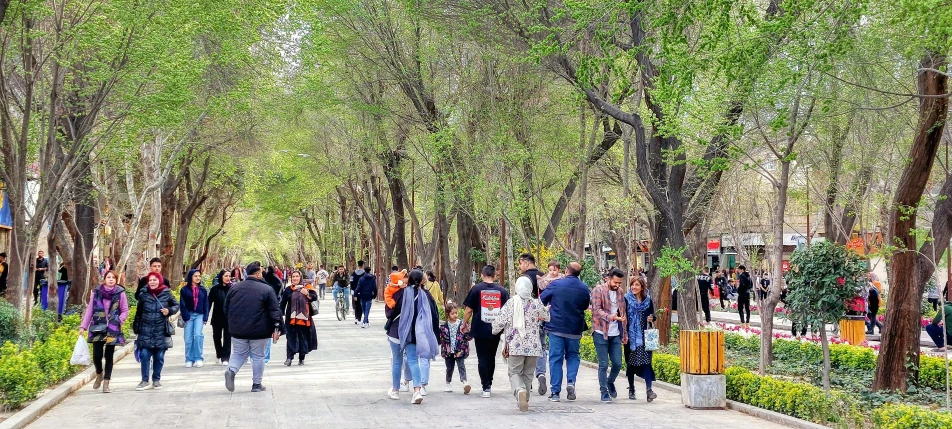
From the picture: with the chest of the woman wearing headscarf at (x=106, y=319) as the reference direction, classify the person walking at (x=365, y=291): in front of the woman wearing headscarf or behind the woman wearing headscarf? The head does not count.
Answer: behind

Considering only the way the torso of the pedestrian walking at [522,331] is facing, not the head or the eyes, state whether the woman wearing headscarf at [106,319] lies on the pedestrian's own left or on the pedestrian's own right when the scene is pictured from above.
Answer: on the pedestrian's own left

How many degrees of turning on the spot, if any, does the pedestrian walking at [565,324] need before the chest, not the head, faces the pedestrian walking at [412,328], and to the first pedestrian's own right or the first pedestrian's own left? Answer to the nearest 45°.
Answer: approximately 90° to the first pedestrian's own left

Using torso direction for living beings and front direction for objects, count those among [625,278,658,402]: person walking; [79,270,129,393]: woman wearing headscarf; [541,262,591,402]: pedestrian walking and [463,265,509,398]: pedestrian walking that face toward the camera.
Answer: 2

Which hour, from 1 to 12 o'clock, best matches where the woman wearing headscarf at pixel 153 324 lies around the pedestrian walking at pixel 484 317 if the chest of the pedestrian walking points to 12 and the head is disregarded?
The woman wearing headscarf is roughly at 9 o'clock from the pedestrian walking.

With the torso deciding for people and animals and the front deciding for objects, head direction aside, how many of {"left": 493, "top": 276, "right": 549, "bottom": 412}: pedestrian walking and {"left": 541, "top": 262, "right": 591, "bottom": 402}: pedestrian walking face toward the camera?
0

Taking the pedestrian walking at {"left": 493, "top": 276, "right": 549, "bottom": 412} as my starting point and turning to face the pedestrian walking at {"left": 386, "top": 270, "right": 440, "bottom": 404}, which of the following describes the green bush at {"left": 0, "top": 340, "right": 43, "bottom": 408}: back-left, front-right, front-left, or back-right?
front-left

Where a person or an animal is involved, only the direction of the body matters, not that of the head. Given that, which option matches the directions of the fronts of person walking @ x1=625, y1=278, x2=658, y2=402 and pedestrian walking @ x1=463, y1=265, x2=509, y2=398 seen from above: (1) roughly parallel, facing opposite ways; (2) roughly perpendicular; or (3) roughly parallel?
roughly parallel, facing opposite ways

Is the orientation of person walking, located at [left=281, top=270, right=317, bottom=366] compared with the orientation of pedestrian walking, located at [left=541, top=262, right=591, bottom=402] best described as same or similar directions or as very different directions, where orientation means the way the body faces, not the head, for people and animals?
very different directions

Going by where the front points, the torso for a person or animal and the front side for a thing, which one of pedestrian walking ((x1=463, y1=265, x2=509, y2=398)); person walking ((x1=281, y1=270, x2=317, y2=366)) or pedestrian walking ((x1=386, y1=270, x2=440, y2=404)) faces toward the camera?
the person walking

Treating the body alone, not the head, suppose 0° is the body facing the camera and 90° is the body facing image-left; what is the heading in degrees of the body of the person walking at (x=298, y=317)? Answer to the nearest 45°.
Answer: approximately 0°

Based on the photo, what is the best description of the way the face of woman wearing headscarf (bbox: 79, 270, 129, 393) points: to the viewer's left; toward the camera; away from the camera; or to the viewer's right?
toward the camera

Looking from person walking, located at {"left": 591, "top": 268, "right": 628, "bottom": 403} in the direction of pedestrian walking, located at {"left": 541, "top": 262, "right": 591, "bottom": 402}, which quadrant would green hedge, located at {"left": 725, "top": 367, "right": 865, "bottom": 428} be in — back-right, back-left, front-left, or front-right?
back-left

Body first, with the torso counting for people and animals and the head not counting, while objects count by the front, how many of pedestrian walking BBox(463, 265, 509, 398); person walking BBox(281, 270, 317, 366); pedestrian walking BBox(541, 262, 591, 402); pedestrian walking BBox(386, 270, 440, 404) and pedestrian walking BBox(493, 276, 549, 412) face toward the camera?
1

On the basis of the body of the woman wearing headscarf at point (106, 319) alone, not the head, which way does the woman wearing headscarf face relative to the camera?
toward the camera
